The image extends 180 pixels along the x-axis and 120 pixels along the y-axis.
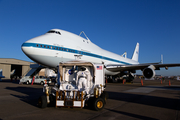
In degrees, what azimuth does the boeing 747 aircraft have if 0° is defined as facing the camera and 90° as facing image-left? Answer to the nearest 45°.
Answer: approximately 45°

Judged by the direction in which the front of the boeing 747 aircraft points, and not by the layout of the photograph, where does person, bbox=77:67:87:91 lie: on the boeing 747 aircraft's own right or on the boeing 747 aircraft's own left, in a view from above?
on the boeing 747 aircraft's own left
